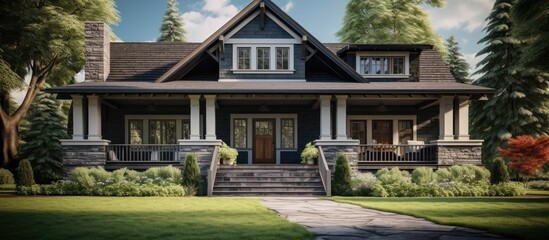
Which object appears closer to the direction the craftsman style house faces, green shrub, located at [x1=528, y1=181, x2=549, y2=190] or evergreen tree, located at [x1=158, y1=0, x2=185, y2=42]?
the green shrub

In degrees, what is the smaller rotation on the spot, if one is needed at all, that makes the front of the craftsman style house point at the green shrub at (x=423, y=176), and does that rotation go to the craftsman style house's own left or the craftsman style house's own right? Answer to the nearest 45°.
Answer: approximately 45° to the craftsman style house's own left

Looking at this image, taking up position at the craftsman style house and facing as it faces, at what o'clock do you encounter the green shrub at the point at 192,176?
The green shrub is roughly at 1 o'clock from the craftsman style house.

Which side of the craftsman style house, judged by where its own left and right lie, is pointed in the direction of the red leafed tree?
left

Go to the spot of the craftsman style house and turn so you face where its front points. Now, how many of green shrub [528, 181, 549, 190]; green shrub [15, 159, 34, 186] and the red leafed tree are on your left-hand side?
2

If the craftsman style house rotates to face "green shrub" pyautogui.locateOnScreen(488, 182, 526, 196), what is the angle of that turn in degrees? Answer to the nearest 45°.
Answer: approximately 45° to its left

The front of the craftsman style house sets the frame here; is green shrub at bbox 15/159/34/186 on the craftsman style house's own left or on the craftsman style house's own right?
on the craftsman style house's own right

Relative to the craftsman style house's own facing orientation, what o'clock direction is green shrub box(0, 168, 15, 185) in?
The green shrub is roughly at 3 o'clock from the craftsman style house.

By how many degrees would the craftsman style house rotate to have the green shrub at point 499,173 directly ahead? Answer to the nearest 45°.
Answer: approximately 90° to its left

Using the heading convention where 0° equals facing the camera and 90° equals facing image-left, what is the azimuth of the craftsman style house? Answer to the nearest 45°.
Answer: approximately 0°

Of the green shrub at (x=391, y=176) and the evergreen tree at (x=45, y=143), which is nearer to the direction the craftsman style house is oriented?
the green shrub

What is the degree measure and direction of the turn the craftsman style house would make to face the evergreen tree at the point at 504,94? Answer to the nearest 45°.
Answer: approximately 90° to its left

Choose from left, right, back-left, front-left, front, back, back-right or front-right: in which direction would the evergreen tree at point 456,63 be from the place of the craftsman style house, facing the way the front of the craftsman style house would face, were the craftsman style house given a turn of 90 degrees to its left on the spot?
front-left
